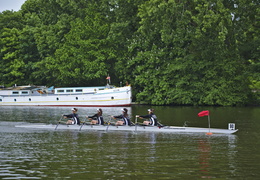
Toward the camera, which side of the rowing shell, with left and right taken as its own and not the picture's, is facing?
right
